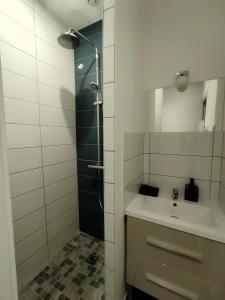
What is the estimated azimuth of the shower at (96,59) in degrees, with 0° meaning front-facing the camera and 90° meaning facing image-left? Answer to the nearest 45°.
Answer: approximately 45°

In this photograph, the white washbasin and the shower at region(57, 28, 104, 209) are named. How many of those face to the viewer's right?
0

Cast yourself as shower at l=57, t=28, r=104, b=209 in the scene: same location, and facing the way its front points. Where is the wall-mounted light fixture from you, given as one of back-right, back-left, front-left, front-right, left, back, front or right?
left

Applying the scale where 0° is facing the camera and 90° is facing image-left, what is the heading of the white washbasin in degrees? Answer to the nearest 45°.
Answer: approximately 45°

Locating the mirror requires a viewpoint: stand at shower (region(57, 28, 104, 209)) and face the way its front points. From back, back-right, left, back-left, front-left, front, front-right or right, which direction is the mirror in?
left
